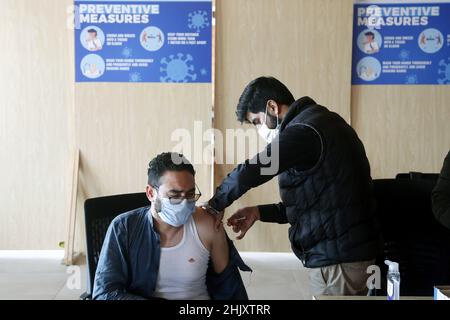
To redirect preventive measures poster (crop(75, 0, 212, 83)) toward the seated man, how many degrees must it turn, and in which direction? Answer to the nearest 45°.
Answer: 0° — it already faces them

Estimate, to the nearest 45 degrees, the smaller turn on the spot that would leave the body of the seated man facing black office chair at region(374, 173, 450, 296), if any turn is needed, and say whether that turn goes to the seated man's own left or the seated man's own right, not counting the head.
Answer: approximately 45° to the seated man's own left

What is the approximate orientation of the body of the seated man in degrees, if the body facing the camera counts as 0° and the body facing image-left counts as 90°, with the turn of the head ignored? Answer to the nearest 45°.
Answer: approximately 315°

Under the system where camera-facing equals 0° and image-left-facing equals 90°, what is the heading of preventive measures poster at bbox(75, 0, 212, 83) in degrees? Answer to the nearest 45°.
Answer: approximately 0°

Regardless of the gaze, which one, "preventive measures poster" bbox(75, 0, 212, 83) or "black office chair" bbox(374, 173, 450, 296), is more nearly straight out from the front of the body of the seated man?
the black office chair
